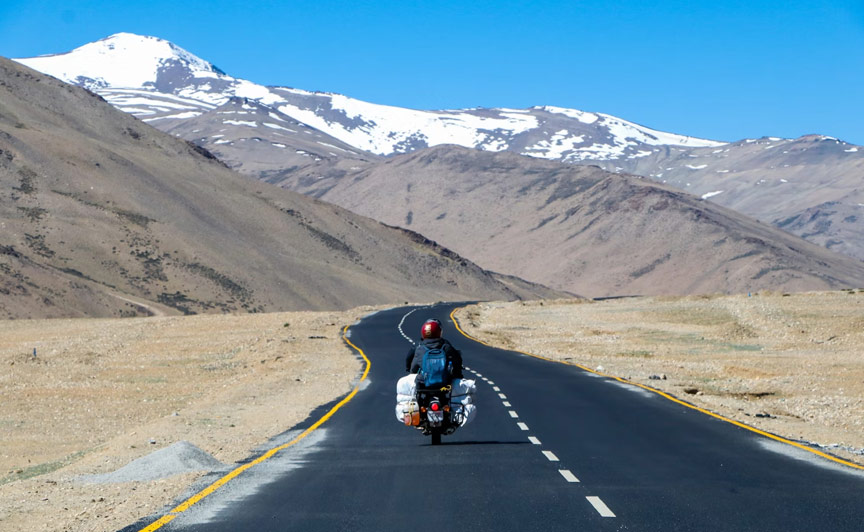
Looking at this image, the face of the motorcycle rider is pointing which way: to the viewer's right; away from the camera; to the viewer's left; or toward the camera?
away from the camera

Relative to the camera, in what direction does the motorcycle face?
facing away from the viewer
